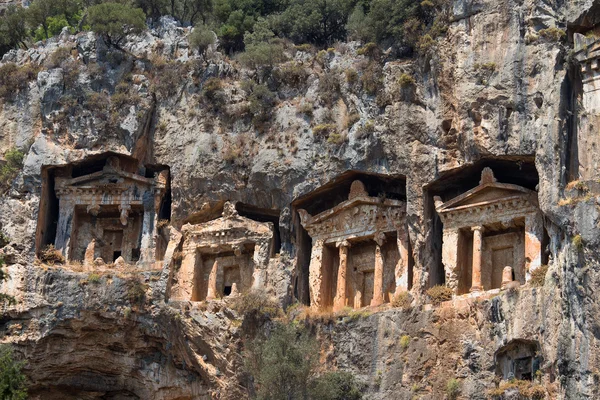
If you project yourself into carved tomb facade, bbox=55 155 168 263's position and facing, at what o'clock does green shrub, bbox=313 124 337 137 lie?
The green shrub is roughly at 10 o'clock from the carved tomb facade.

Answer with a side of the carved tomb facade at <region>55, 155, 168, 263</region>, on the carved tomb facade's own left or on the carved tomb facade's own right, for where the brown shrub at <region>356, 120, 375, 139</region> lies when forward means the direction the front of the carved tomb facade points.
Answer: on the carved tomb facade's own left

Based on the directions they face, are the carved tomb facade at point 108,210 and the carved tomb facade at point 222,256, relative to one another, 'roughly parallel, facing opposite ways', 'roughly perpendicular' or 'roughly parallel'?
roughly parallel

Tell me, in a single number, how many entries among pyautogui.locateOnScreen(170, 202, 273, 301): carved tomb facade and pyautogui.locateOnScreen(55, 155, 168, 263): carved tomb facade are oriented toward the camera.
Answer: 2

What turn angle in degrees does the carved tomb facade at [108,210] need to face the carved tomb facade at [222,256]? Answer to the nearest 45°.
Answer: approximately 45° to its left

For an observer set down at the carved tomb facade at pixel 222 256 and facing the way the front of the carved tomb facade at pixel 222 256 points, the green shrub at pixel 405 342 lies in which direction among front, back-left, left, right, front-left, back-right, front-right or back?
front-left

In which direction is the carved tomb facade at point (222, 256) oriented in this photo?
toward the camera

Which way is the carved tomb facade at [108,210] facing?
toward the camera

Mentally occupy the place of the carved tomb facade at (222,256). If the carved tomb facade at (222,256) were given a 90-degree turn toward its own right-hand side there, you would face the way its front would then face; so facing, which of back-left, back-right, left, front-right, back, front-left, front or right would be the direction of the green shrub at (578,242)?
back-left
